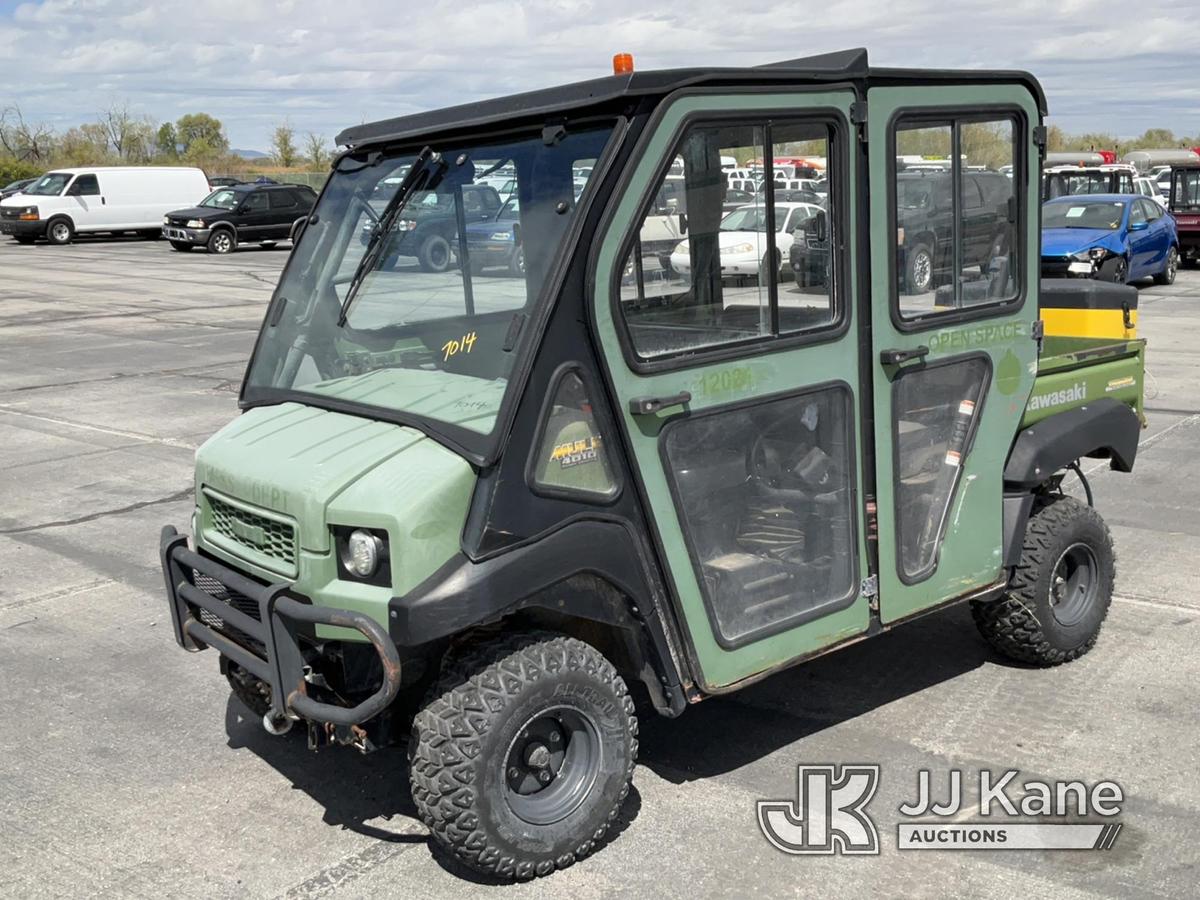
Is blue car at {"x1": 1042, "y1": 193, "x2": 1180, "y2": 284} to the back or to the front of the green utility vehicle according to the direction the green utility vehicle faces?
to the back

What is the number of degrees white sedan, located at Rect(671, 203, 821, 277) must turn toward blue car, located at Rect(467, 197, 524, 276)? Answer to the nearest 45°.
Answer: approximately 45° to its right

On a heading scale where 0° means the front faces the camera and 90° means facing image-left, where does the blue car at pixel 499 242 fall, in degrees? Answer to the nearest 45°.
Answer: approximately 45°

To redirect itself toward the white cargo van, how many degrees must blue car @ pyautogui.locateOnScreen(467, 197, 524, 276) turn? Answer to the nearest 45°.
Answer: approximately 135° to its right

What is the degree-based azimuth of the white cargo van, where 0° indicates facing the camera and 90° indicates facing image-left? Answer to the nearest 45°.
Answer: approximately 45°

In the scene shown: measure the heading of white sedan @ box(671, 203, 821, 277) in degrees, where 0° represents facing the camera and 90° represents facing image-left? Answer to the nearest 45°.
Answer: approximately 45°

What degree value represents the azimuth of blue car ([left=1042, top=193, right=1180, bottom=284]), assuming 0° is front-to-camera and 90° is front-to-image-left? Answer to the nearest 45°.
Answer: approximately 45°

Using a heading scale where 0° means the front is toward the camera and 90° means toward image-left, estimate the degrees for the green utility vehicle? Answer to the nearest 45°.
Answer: approximately 45°
